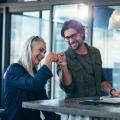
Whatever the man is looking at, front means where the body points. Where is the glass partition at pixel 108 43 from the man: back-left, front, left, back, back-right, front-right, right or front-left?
back

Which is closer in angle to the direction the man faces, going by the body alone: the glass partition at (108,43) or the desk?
the desk

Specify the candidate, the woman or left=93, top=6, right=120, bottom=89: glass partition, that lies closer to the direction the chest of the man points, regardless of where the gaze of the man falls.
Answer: the woman

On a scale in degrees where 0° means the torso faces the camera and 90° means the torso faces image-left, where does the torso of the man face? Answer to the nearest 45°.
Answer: approximately 0°

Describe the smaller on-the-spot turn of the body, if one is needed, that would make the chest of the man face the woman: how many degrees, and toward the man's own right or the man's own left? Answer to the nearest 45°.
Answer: approximately 45° to the man's own right
